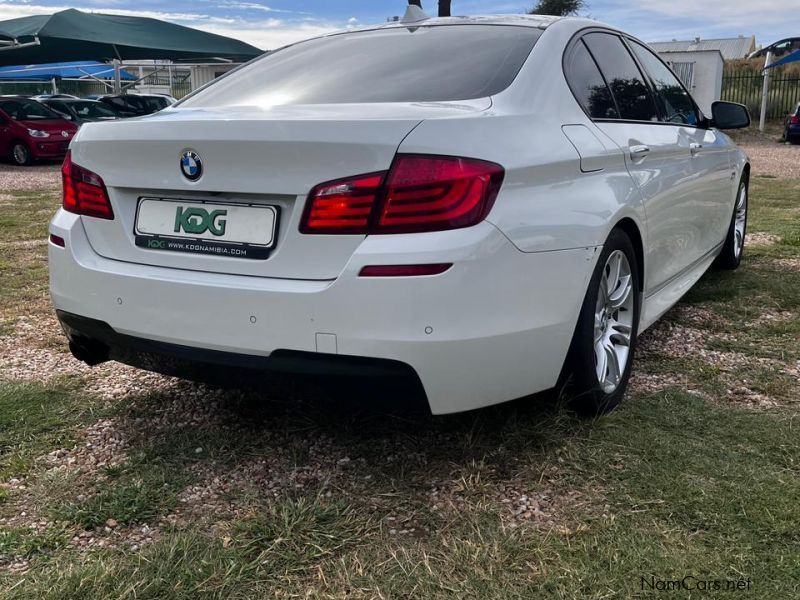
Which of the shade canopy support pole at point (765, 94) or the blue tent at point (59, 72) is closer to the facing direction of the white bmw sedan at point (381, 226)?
the shade canopy support pole

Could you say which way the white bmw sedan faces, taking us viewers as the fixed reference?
facing away from the viewer and to the right of the viewer

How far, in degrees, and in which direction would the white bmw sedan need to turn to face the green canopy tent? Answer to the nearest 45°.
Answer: approximately 45° to its left

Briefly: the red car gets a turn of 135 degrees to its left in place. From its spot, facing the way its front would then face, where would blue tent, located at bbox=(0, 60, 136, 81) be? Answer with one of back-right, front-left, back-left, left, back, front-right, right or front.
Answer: front

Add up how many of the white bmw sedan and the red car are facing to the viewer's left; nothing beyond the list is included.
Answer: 0

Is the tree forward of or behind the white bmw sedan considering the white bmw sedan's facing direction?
forward

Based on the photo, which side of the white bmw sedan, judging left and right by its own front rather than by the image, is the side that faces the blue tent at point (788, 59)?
front

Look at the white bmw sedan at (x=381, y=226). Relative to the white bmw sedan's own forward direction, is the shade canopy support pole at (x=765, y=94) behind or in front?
in front
